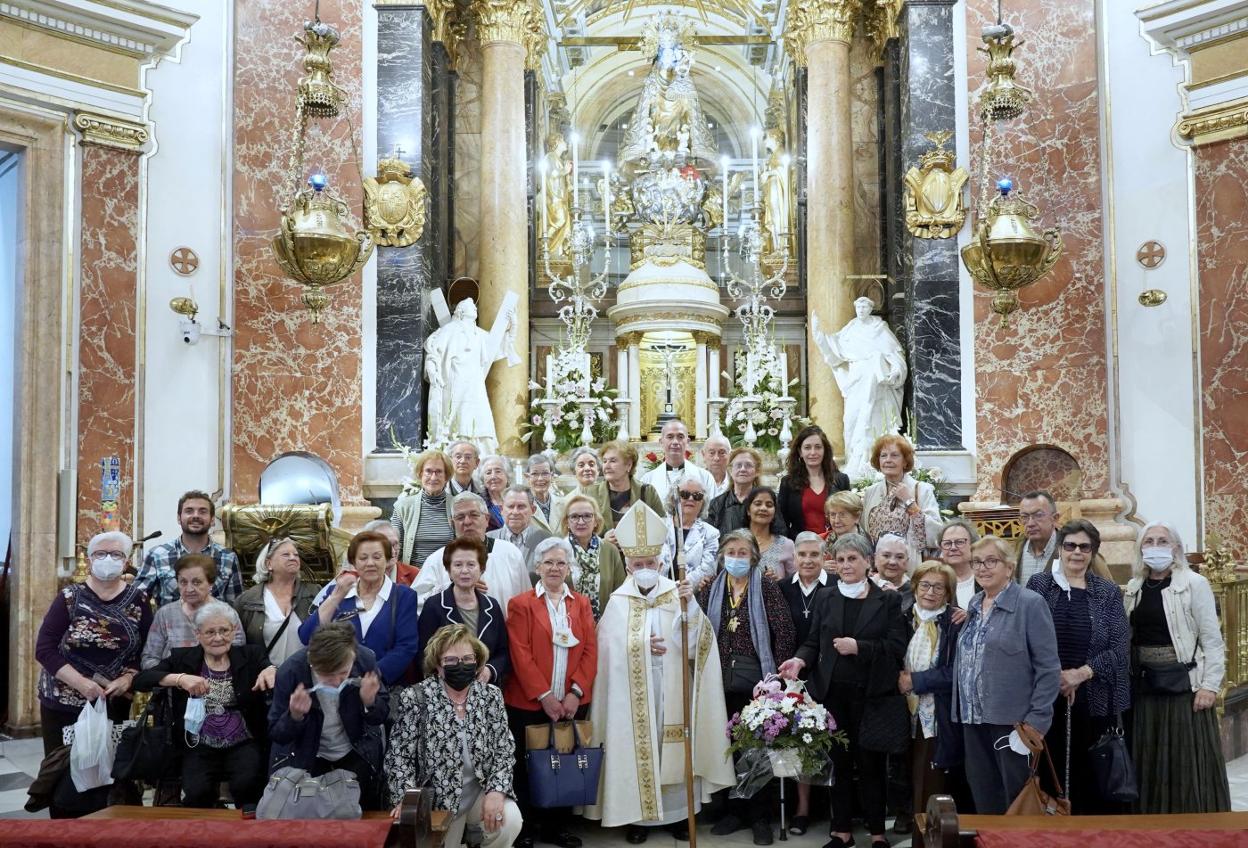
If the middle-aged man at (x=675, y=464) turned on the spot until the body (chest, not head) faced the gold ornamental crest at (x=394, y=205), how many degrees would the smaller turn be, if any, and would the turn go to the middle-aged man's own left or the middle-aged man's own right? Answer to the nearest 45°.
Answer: approximately 135° to the middle-aged man's own right

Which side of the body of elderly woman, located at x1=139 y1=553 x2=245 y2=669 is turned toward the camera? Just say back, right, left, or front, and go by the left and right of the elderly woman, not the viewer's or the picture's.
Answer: front

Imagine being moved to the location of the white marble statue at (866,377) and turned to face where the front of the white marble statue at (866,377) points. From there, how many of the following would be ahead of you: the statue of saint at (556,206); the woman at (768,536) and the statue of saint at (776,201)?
1

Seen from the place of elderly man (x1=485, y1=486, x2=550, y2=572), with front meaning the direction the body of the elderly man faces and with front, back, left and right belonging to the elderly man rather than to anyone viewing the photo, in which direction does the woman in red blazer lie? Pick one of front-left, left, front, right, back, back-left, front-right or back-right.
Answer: front

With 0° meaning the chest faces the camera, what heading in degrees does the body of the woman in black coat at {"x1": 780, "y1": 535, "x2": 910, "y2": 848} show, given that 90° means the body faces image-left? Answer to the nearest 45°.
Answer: approximately 0°

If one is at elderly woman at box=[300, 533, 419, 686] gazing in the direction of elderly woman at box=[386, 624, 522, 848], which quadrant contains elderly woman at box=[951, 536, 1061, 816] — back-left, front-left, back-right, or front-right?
front-left

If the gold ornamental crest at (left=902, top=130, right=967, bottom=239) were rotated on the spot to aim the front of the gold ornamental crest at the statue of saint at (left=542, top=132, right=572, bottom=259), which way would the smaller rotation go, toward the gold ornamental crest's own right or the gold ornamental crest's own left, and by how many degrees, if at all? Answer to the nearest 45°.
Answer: approximately 135° to the gold ornamental crest's own right

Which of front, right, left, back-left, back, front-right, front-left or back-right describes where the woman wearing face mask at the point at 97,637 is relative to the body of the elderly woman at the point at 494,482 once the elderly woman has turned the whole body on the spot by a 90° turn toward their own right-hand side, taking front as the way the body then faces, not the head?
front-left

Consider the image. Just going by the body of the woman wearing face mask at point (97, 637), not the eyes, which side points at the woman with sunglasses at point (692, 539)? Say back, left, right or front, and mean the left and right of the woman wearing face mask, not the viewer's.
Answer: left

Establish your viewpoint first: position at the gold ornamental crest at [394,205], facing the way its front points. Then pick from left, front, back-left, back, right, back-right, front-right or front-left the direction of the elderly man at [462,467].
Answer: front

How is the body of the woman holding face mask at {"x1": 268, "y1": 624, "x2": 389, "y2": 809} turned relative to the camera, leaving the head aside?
toward the camera

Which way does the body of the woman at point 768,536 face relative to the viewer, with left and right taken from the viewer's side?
facing the viewer
